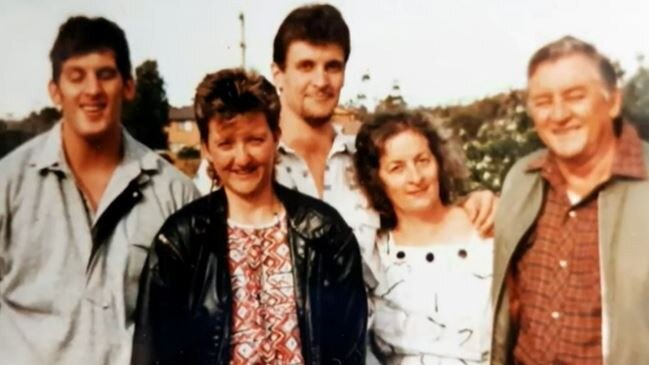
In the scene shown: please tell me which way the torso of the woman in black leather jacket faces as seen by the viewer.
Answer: toward the camera

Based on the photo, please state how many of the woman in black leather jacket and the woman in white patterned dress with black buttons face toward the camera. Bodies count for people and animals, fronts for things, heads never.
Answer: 2

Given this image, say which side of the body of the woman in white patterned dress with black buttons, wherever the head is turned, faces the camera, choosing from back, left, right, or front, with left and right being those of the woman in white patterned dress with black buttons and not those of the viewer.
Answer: front

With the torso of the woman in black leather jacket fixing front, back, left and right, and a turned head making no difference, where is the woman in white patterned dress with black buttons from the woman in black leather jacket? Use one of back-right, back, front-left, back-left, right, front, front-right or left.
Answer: left
